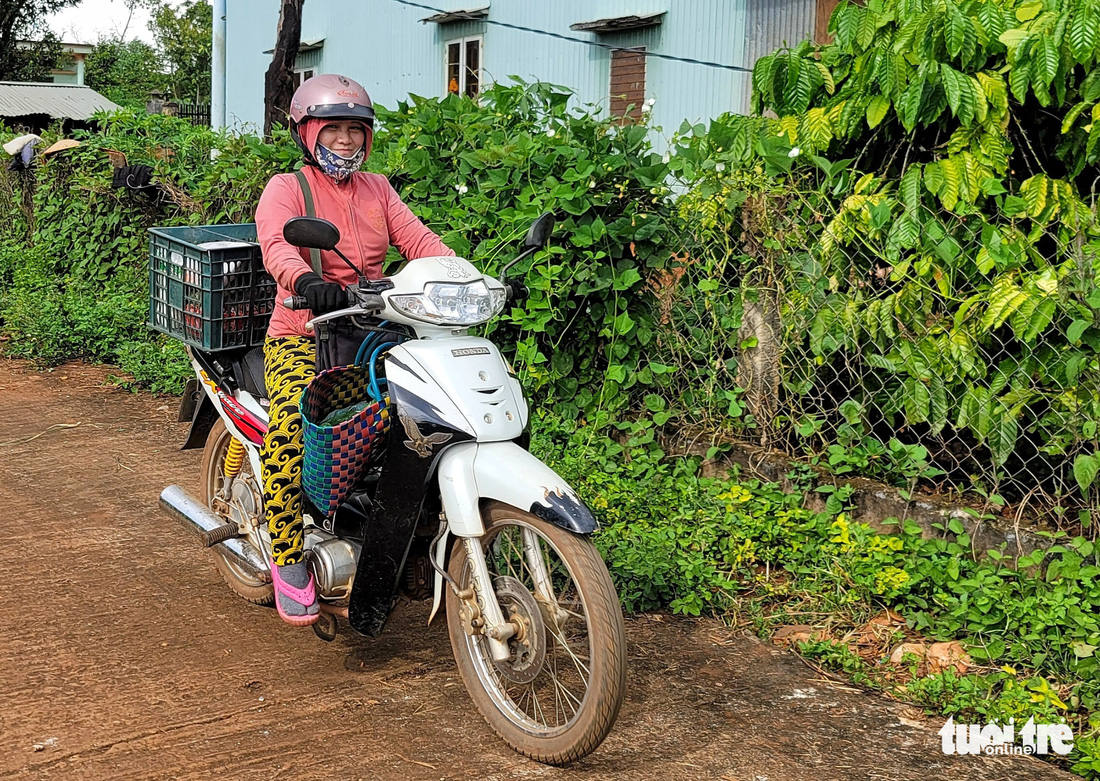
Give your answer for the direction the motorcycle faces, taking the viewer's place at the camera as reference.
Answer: facing the viewer and to the right of the viewer

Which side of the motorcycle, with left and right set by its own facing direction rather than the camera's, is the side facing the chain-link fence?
left
